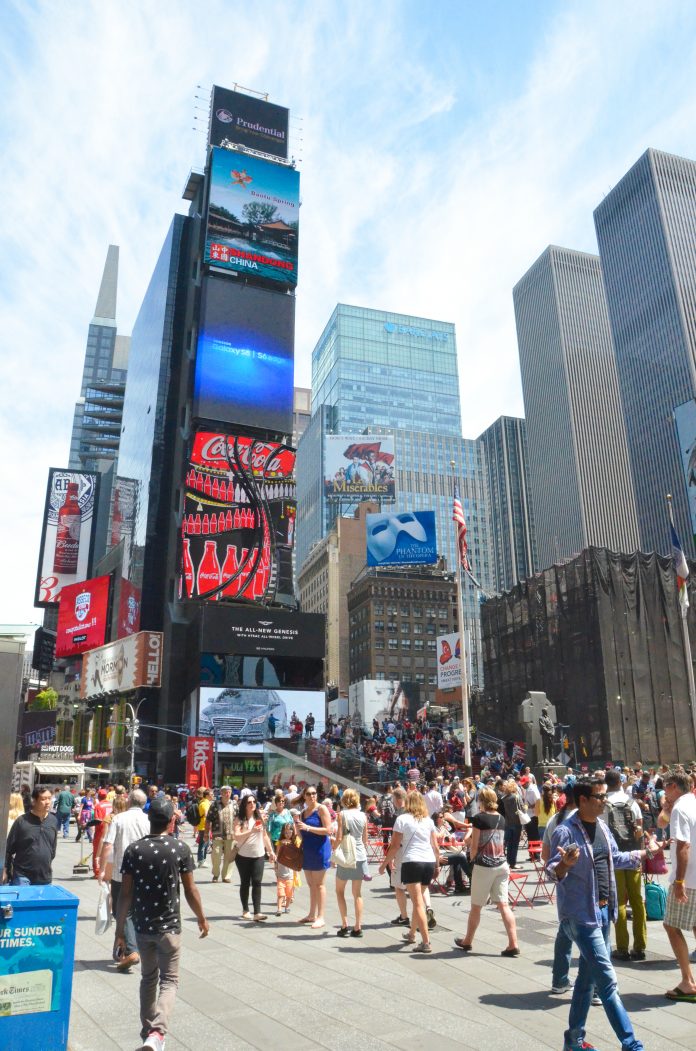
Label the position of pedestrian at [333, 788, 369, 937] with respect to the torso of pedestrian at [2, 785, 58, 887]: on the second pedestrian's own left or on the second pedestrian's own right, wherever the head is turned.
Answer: on the second pedestrian's own left

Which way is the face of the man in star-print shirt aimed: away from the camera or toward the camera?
away from the camera

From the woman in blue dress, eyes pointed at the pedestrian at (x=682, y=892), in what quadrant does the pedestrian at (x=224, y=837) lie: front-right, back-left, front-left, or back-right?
back-left

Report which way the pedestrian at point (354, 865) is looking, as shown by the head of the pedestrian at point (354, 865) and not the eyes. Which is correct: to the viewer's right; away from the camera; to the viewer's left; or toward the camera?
away from the camera

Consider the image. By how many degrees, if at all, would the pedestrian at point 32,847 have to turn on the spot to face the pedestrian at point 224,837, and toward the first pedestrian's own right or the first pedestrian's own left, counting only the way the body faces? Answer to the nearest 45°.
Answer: approximately 90° to the first pedestrian's own left

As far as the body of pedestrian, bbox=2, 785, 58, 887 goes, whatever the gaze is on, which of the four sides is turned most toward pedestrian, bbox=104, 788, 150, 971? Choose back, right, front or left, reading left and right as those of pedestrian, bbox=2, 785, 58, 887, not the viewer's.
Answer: left

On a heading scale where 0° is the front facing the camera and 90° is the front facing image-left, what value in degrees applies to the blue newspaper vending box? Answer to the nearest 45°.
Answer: approximately 0°

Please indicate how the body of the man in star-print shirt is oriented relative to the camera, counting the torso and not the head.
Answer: away from the camera

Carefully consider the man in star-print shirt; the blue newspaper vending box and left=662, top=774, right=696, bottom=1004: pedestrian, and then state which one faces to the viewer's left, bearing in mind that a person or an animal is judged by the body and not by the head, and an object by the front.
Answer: the pedestrian

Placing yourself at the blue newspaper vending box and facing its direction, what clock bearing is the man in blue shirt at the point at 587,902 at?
The man in blue shirt is roughly at 9 o'clock from the blue newspaper vending box.

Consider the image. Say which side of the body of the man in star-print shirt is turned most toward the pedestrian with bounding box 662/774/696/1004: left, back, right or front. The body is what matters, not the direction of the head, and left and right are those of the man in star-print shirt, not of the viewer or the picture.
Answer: right

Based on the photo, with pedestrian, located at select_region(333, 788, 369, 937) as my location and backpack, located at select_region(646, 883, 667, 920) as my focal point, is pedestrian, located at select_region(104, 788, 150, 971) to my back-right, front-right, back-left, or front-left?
back-right

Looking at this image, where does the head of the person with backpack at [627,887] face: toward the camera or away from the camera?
away from the camera
